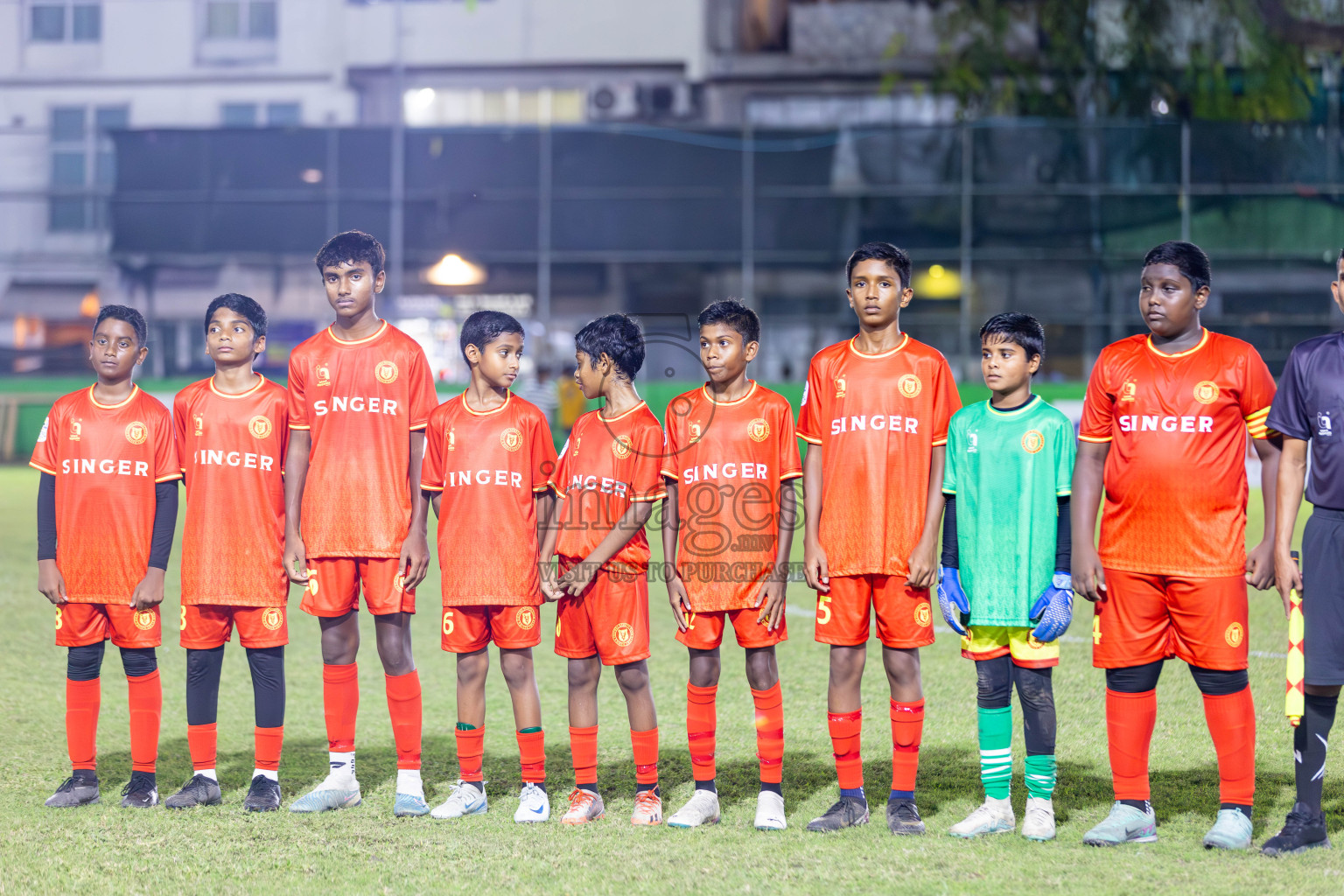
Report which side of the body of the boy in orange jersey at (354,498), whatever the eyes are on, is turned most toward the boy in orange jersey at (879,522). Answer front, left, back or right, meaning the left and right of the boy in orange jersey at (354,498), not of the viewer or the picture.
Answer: left

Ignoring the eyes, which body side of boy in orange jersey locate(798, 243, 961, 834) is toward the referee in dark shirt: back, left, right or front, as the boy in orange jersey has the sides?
left

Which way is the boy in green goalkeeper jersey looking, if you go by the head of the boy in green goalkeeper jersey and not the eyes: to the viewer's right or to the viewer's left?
to the viewer's left

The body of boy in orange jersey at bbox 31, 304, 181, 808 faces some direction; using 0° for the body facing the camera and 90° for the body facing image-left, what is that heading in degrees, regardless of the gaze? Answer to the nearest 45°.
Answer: approximately 0°

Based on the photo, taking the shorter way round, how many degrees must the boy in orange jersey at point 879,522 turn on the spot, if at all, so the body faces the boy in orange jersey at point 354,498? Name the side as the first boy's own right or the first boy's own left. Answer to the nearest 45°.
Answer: approximately 90° to the first boy's own right

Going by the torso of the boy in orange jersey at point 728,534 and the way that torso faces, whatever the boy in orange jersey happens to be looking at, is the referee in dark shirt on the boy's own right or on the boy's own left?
on the boy's own left
